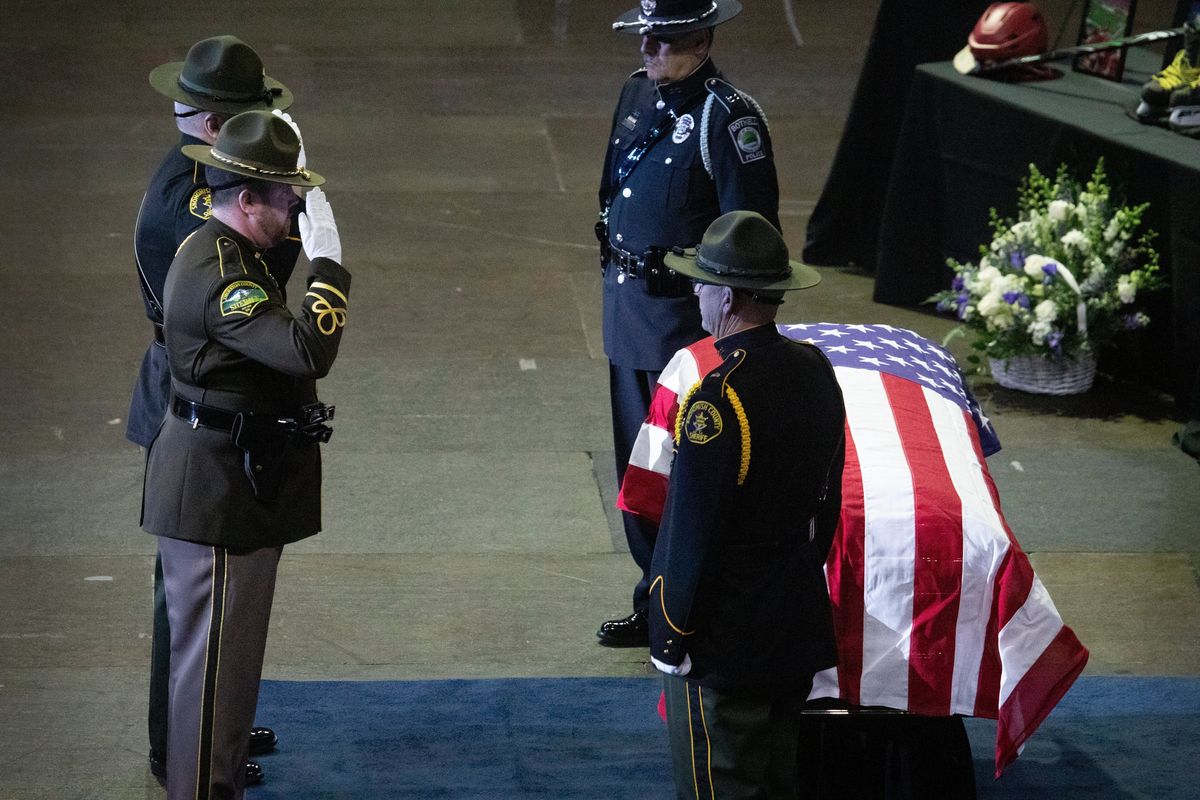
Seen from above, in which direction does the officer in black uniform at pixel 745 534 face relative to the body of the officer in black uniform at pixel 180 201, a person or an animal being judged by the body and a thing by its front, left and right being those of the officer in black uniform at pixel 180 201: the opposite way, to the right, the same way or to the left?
to the left

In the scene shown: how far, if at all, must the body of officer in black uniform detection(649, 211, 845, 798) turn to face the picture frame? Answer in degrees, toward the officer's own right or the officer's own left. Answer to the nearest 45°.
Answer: approximately 45° to the officer's own right

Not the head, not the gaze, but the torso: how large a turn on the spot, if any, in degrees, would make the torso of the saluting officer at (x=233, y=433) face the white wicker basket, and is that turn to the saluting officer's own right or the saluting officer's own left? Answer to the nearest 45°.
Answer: approximately 45° to the saluting officer's own left

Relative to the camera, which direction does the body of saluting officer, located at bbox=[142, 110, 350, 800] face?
to the viewer's right

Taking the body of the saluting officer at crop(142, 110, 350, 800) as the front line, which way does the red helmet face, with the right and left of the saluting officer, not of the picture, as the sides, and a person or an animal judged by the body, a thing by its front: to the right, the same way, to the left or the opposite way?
the opposite way

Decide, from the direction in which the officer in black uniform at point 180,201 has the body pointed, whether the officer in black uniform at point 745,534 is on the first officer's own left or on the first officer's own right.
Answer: on the first officer's own right

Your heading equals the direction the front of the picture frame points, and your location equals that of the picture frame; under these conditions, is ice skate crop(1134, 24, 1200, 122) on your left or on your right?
on your left

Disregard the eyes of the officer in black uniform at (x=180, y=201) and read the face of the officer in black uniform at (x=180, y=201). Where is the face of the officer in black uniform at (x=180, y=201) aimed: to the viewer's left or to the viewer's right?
to the viewer's right

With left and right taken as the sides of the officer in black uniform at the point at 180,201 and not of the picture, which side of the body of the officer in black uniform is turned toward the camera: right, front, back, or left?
right
